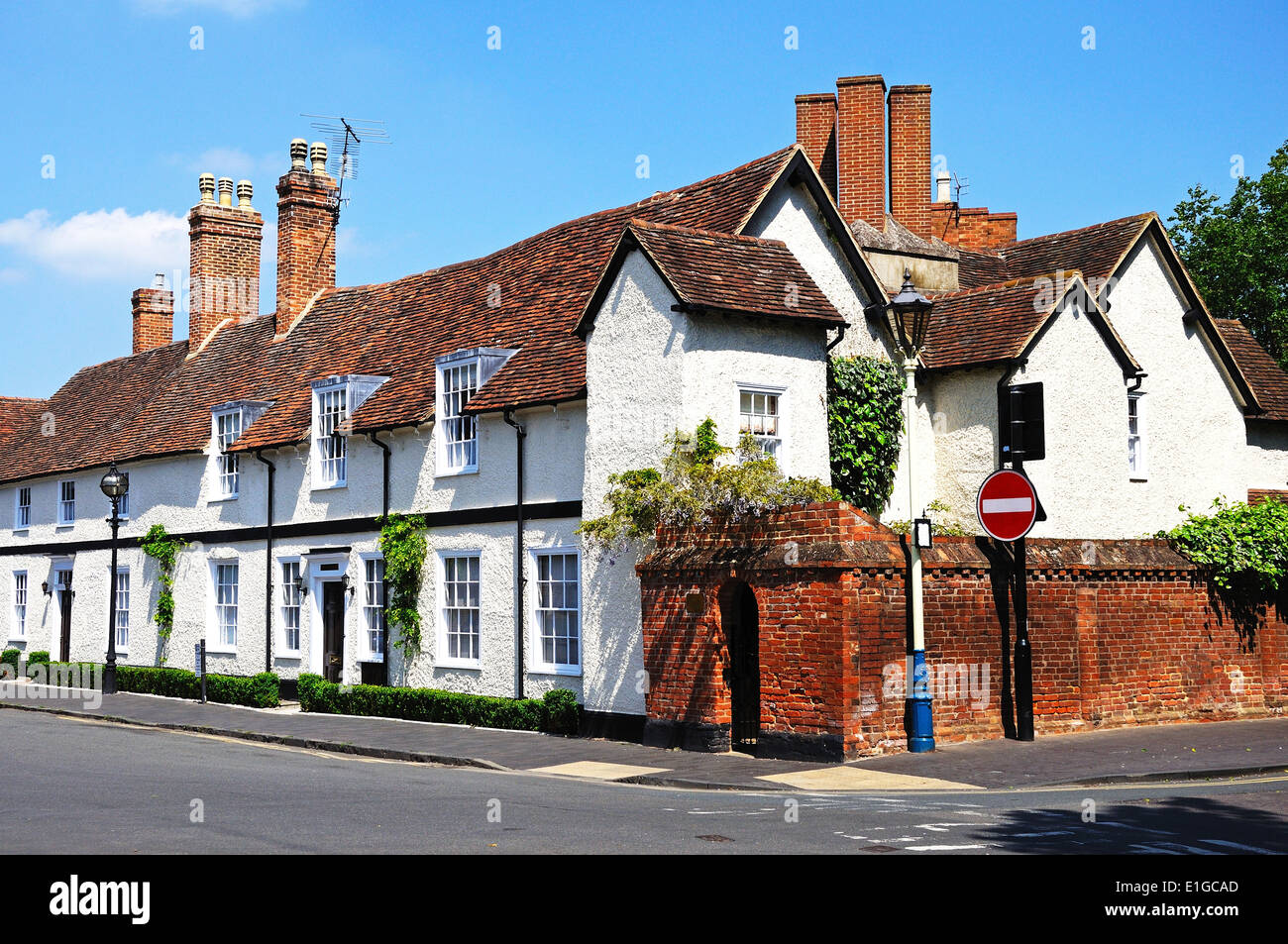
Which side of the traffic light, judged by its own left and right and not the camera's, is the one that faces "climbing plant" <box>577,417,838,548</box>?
left

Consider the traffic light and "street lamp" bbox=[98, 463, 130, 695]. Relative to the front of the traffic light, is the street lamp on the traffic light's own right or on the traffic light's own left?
on the traffic light's own left

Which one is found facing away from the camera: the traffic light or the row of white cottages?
the traffic light

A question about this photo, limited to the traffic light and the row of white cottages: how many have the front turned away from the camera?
1

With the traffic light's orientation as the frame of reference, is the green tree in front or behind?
in front

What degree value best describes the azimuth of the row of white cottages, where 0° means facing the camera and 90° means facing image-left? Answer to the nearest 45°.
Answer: approximately 45°

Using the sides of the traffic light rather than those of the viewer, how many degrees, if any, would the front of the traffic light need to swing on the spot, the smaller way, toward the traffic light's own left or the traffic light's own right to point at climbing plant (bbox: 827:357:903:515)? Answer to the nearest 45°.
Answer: approximately 45° to the traffic light's own left

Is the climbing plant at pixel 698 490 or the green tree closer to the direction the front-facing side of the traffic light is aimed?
the green tree

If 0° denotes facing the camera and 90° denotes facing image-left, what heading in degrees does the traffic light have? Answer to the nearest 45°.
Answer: approximately 180°

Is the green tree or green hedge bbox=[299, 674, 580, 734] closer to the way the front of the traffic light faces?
the green tree

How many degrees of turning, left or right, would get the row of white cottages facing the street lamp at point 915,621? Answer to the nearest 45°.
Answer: approximately 90° to its left

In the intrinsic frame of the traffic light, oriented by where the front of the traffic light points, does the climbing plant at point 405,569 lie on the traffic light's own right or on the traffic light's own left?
on the traffic light's own left

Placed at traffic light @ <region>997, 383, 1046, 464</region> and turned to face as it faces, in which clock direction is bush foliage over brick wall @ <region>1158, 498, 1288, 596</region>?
The bush foliage over brick wall is roughly at 1 o'clock from the traffic light.
